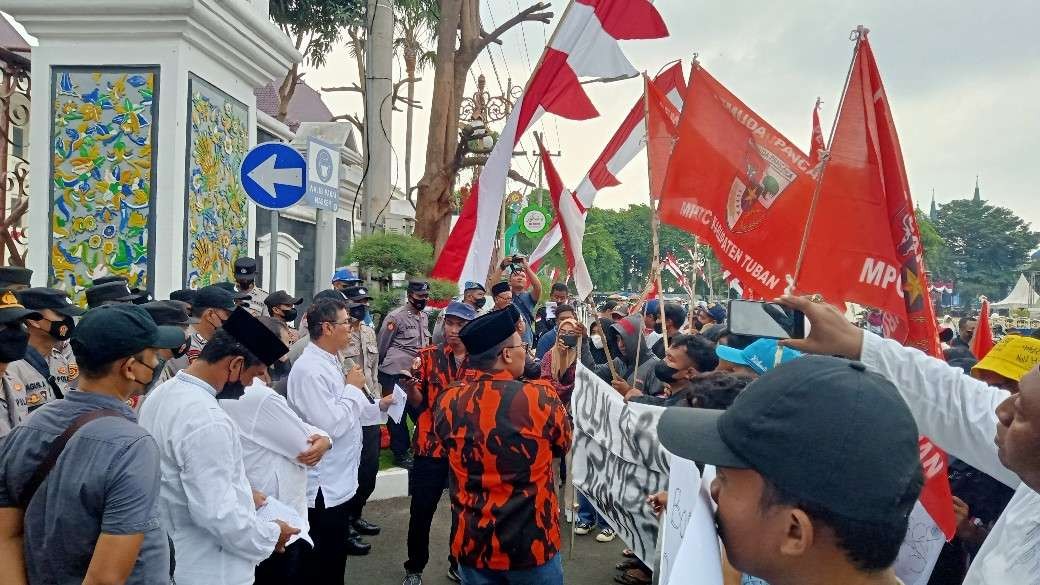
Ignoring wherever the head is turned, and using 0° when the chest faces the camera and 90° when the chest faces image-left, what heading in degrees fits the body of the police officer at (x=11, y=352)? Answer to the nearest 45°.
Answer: approximately 315°

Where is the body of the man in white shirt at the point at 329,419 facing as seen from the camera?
to the viewer's right

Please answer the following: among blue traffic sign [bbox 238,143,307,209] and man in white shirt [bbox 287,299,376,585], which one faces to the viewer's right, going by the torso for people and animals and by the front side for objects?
the man in white shirt

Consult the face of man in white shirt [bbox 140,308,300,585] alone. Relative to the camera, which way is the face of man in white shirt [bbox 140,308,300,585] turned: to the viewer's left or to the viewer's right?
to the viewer's right

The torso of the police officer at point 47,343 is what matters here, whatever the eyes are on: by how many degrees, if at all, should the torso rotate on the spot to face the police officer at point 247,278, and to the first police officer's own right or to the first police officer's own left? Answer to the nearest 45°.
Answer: approximately 90° to the first police officer's own left

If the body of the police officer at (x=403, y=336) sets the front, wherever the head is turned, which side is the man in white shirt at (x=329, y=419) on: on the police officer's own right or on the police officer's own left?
on the police officer's own right

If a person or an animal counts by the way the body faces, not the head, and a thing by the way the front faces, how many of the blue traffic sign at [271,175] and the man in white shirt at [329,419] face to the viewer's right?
1

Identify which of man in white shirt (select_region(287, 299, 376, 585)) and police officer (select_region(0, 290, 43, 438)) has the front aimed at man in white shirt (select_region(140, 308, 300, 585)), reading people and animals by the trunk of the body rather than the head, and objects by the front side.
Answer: the police officer

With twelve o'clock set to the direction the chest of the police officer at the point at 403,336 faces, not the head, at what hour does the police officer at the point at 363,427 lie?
the police officer at the point at 363,427 is roughly at 2 o'clock from the police officer at the point at 403,336.
